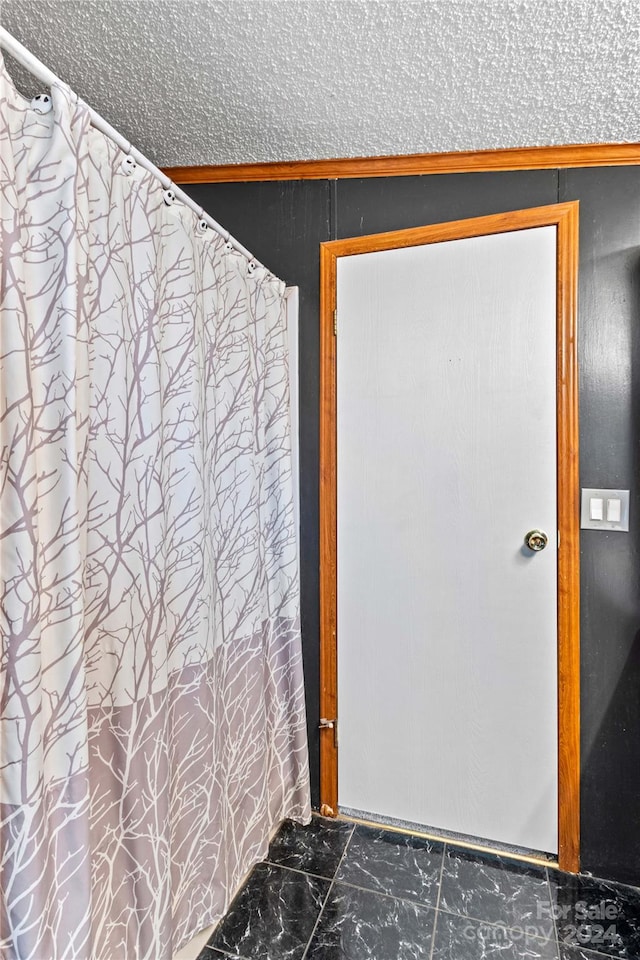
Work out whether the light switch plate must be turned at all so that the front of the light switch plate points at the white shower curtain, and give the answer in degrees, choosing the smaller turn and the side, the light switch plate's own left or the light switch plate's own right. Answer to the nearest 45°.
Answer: approximately 45° to the light switch plate's own right

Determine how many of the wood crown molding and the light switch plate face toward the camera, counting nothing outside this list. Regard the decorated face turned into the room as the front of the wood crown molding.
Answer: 2

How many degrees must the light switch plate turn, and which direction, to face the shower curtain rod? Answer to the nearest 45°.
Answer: approximately 45° to its right

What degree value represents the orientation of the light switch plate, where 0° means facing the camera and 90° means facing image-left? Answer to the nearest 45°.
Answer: approximately 0°
